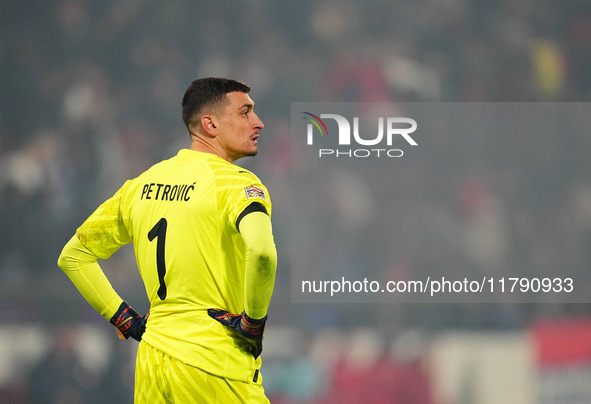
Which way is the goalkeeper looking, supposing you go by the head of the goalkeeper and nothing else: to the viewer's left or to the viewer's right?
to the viewer's right

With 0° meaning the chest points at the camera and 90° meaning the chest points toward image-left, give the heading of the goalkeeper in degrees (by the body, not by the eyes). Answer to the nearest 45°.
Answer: approximately 225°
